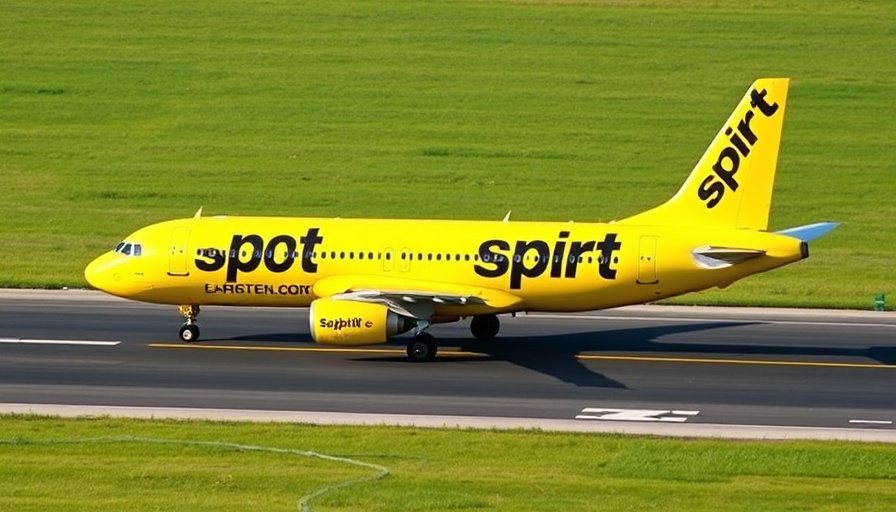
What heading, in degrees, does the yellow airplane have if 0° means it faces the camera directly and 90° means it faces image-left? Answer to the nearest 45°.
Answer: approximately 90°
